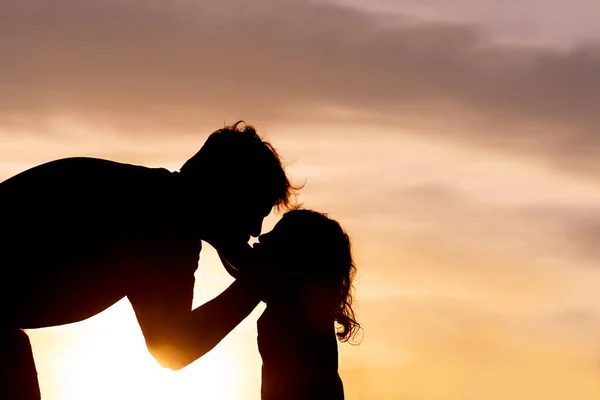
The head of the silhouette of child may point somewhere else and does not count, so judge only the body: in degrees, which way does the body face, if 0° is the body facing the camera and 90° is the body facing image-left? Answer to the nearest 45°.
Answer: approximately 90°

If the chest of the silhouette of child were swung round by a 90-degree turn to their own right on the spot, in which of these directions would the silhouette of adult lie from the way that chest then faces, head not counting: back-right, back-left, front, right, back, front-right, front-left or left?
back-left

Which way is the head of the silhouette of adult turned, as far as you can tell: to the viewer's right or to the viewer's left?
to the viewer's right
